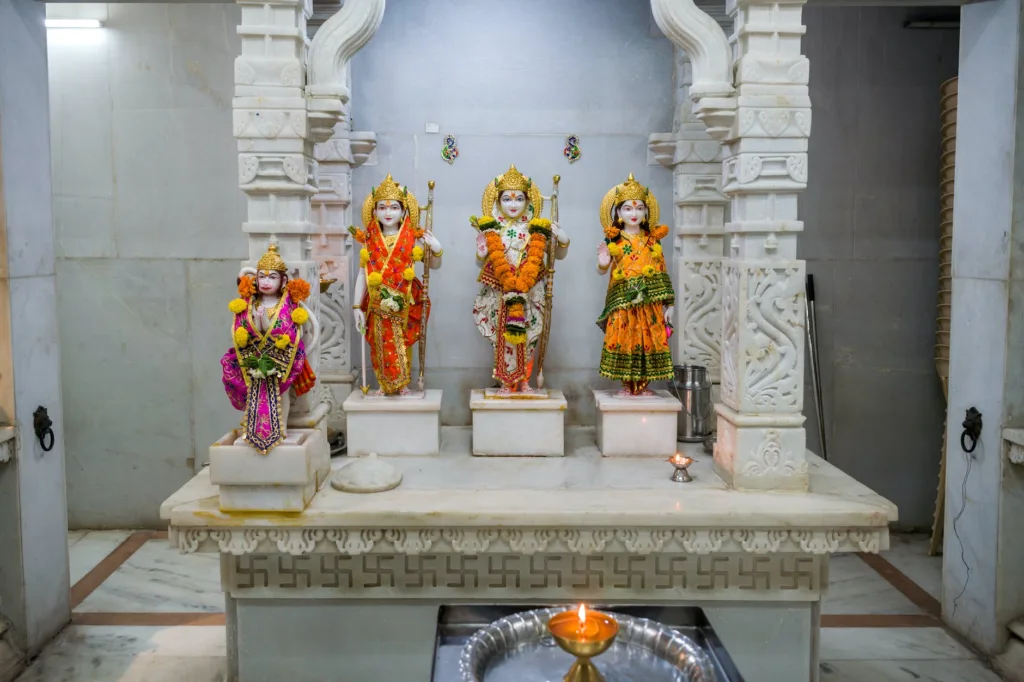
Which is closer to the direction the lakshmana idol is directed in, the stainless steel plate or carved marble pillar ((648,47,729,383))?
the stainless steel plate

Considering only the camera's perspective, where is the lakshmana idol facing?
facing the viewer

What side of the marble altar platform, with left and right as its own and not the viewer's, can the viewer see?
front

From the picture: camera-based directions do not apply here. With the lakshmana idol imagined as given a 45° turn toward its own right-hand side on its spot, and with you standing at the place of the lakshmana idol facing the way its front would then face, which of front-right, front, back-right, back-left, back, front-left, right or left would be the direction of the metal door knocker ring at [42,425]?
front-right

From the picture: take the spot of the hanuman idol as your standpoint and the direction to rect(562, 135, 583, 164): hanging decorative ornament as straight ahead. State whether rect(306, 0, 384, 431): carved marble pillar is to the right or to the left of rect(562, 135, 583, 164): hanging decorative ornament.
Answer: left

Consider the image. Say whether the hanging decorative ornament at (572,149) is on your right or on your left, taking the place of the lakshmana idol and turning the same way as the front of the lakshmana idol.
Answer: on your left

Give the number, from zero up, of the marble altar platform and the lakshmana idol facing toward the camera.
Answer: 2

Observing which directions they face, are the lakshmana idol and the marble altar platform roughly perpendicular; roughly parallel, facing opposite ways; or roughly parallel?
roughly parallel

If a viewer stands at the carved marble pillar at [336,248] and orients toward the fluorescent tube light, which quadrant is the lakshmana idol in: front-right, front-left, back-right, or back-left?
back-left
